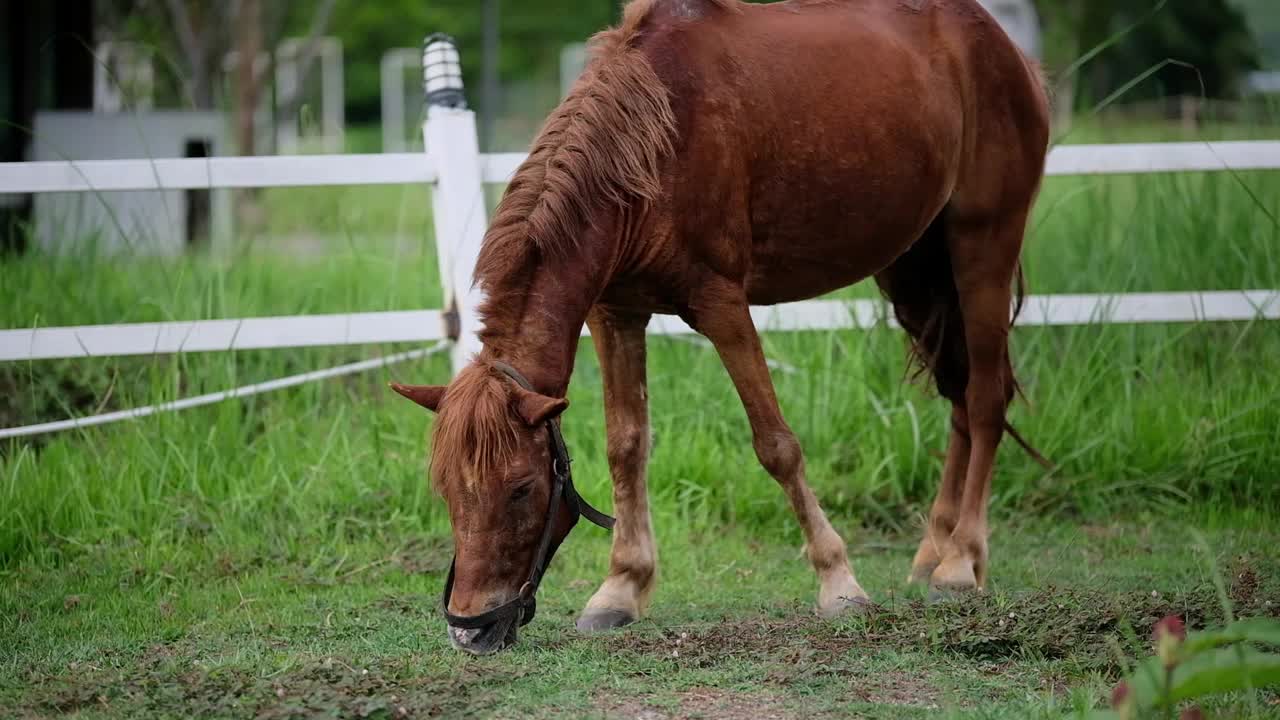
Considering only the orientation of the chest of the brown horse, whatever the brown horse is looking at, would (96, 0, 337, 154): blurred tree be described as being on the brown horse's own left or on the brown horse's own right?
on the brown horse's own right

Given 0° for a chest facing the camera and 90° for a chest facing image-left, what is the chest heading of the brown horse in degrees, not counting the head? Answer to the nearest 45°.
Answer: approximately 45°
